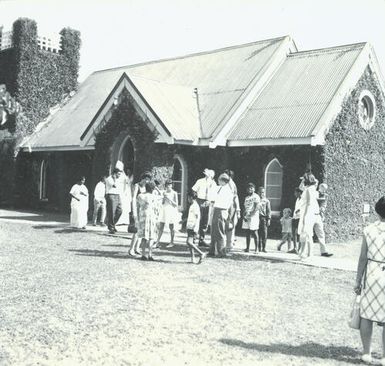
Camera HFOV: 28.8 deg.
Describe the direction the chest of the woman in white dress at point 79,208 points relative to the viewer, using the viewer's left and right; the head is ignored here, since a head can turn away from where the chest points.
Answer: facing the viewer and to the right of the viewer

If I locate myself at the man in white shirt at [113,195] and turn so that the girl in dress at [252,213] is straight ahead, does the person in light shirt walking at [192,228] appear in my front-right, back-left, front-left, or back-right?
front-right

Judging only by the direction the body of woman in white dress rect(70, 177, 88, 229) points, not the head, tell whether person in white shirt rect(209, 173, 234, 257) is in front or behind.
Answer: in front

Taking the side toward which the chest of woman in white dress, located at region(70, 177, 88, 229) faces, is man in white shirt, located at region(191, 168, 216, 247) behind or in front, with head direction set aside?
in front

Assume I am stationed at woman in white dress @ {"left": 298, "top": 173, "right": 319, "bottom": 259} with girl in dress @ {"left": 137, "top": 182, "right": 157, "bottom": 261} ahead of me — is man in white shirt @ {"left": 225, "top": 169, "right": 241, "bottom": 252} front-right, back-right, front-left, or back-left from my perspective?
front-right
